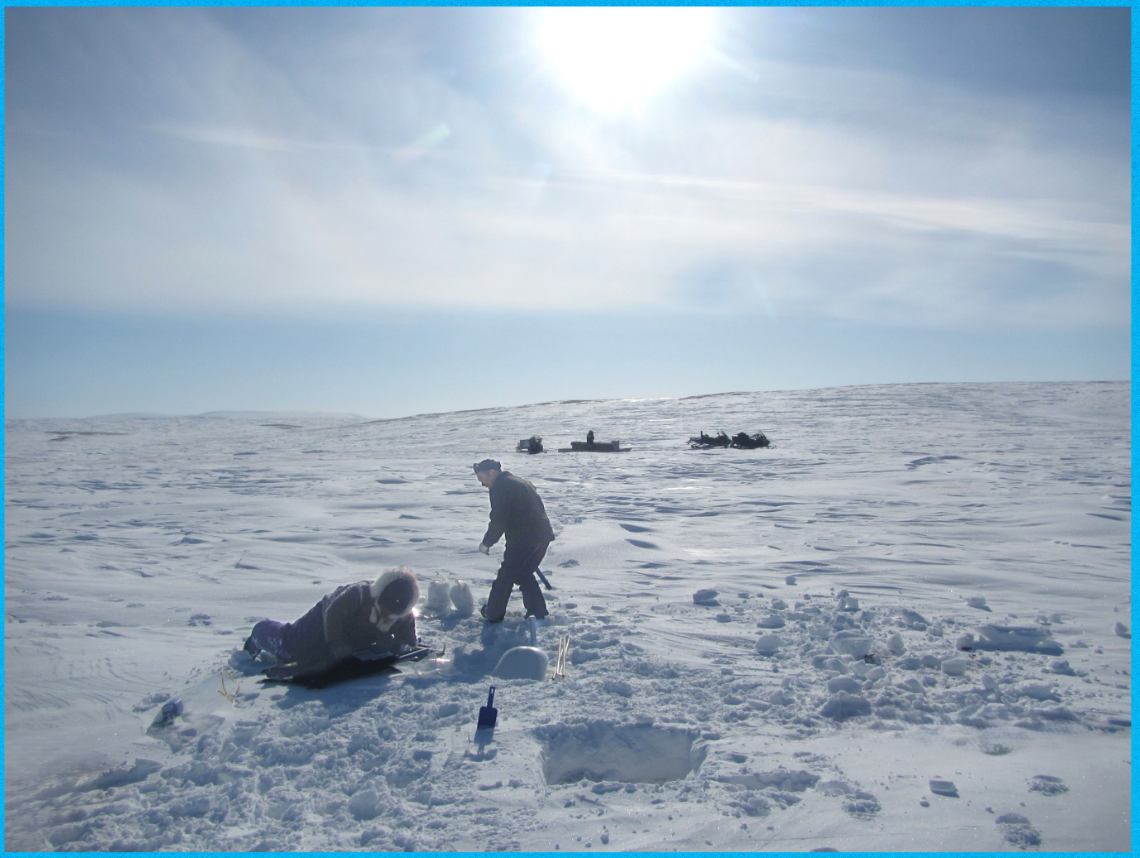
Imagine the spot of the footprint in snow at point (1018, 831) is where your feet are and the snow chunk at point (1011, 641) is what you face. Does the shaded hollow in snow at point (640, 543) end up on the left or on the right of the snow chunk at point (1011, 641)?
left

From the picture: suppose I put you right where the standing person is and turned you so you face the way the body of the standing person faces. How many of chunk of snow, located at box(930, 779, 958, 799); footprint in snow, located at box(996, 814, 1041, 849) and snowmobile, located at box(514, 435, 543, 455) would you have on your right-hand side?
1

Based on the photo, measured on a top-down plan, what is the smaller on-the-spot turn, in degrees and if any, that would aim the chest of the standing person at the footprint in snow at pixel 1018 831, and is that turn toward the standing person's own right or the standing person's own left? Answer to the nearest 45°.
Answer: approximately 135° to the standing person's own left

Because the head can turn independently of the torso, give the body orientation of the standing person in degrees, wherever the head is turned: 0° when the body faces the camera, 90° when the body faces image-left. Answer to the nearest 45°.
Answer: approximately 90°

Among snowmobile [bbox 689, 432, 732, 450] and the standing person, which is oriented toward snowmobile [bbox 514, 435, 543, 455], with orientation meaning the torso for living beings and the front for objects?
snowmobile [bbox 689, 432, 732, 450]

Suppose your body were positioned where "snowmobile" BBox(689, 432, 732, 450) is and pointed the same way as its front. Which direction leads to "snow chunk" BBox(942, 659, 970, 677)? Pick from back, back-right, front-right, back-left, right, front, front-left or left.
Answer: left

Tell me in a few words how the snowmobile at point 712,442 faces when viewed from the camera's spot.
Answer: facing to the left of the viewer

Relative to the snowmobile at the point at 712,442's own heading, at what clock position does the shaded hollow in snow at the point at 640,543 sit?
The shaded hollow in snow is roughly at 9 o'clock from the snowmobile.

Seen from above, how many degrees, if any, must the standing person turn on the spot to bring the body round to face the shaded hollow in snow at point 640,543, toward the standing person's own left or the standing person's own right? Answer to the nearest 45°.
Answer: approximately 135° to the standing person's own right

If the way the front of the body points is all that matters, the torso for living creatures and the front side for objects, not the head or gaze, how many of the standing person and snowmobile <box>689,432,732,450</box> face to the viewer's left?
2

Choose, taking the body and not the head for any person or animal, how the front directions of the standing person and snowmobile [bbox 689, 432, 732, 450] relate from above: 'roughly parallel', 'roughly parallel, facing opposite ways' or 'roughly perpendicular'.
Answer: roughly parallel

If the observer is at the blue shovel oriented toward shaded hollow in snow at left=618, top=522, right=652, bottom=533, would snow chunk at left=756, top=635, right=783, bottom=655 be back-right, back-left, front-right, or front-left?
front-right

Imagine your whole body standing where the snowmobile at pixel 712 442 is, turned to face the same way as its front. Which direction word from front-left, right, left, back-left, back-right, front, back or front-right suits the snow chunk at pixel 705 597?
left
